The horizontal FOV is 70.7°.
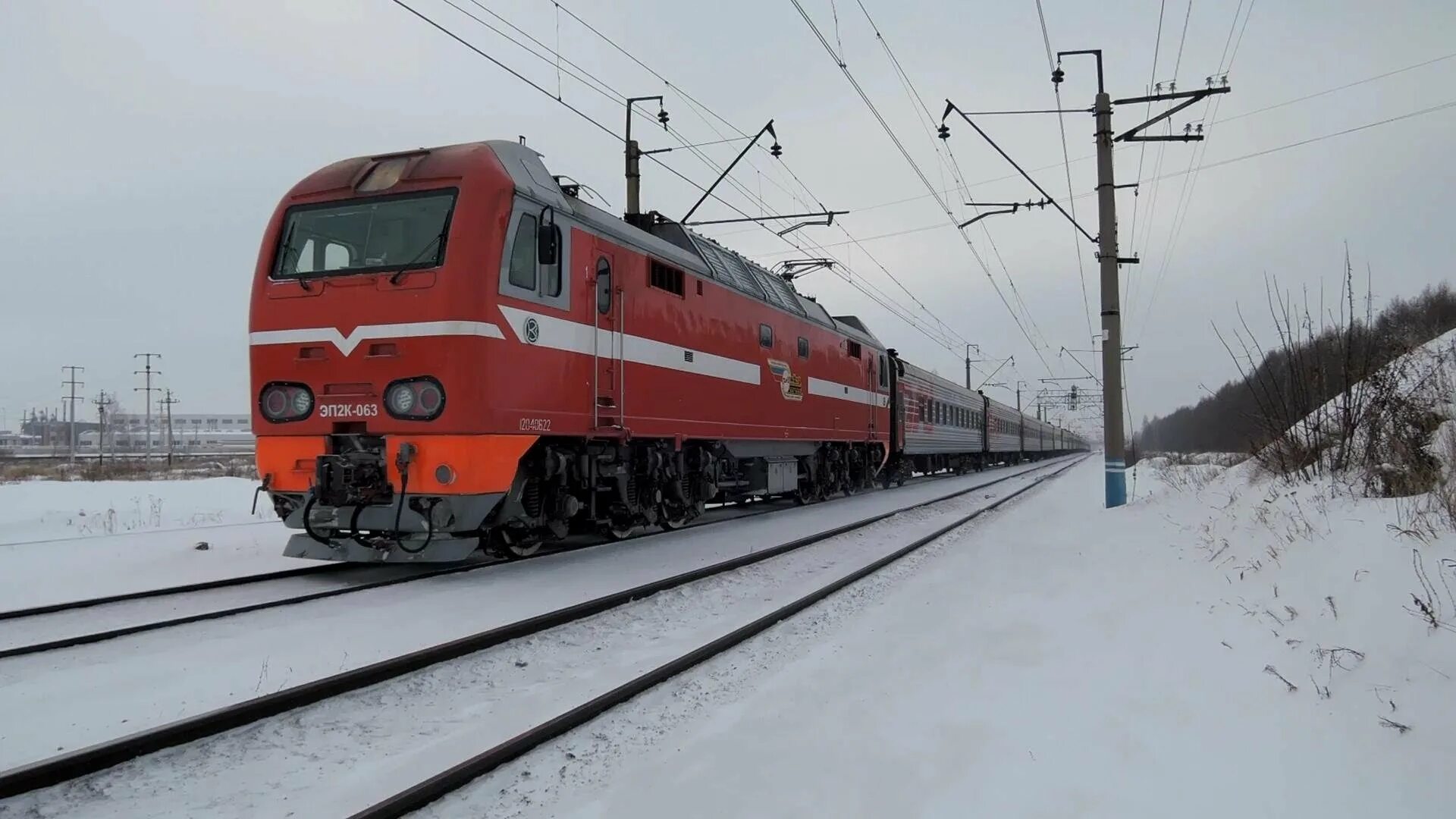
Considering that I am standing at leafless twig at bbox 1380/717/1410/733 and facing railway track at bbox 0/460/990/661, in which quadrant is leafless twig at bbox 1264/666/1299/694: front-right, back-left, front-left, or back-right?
front-right

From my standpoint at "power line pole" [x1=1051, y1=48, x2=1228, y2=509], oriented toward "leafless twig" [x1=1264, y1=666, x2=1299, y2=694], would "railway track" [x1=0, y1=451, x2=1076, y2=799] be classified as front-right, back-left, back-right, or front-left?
front-right

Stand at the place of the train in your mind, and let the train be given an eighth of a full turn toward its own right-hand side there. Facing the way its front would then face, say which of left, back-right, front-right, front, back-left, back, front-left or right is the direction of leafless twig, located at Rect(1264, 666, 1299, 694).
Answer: back-left

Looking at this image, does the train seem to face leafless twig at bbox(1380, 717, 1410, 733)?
no

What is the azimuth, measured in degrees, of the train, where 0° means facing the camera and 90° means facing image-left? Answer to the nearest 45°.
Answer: approximately 45°

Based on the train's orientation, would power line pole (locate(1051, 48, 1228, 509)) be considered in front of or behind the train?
behind

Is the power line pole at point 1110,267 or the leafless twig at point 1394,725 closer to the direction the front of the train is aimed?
the leafless twig
